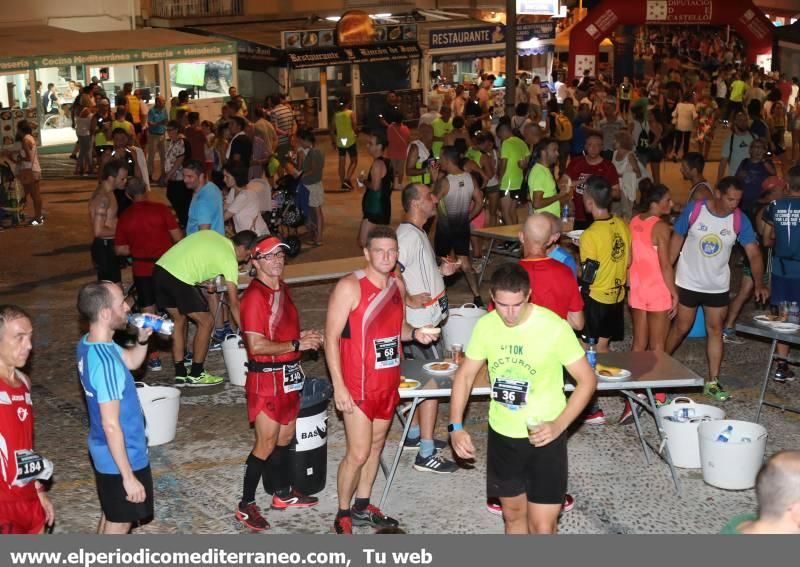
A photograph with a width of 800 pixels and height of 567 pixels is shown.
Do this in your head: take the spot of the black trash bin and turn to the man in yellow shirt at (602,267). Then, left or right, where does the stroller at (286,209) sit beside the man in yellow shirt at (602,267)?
left

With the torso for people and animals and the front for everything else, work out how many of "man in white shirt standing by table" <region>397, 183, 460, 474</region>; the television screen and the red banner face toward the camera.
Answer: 2

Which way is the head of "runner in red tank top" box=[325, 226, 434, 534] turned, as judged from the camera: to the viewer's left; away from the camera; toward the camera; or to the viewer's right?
toward the camera

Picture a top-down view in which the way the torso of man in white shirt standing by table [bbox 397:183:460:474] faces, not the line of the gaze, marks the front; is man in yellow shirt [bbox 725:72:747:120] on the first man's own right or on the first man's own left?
on the first man's own left

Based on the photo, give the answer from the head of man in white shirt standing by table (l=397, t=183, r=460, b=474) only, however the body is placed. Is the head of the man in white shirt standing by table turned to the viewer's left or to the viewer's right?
to the viewer's right

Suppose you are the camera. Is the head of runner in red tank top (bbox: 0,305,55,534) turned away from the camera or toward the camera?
toward the camera

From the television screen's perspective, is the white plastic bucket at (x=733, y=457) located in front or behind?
in front

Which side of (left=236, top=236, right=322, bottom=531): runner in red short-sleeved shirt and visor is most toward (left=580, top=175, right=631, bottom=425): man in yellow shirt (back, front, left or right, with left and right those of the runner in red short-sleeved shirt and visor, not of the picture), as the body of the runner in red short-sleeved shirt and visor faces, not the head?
left

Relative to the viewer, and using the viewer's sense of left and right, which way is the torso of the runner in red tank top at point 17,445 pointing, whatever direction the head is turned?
facing the viewer and to the right of the viewer

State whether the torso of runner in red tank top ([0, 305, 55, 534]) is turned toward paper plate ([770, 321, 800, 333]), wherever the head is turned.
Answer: no

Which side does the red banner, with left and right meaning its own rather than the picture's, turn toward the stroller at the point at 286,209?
front

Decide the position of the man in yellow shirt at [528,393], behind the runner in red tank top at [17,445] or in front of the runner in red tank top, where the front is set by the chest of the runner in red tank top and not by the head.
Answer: in front

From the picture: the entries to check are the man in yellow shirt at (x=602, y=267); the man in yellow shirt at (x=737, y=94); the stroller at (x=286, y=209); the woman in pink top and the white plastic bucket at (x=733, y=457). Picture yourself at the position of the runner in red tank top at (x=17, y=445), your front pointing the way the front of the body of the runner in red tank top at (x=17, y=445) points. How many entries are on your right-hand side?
0

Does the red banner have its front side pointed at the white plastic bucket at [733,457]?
yes

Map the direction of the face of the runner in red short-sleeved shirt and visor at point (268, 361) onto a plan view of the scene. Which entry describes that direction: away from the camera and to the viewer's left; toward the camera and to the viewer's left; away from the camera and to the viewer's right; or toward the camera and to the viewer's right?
toward the camera and to the viewer's right

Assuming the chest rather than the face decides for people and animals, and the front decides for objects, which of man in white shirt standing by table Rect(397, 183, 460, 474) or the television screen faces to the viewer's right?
the man in white shirt standing by table

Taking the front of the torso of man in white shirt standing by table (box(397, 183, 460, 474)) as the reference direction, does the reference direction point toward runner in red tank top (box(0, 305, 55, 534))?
no

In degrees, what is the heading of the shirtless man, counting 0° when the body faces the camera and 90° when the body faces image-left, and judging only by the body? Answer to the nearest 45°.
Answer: approximately 270°
